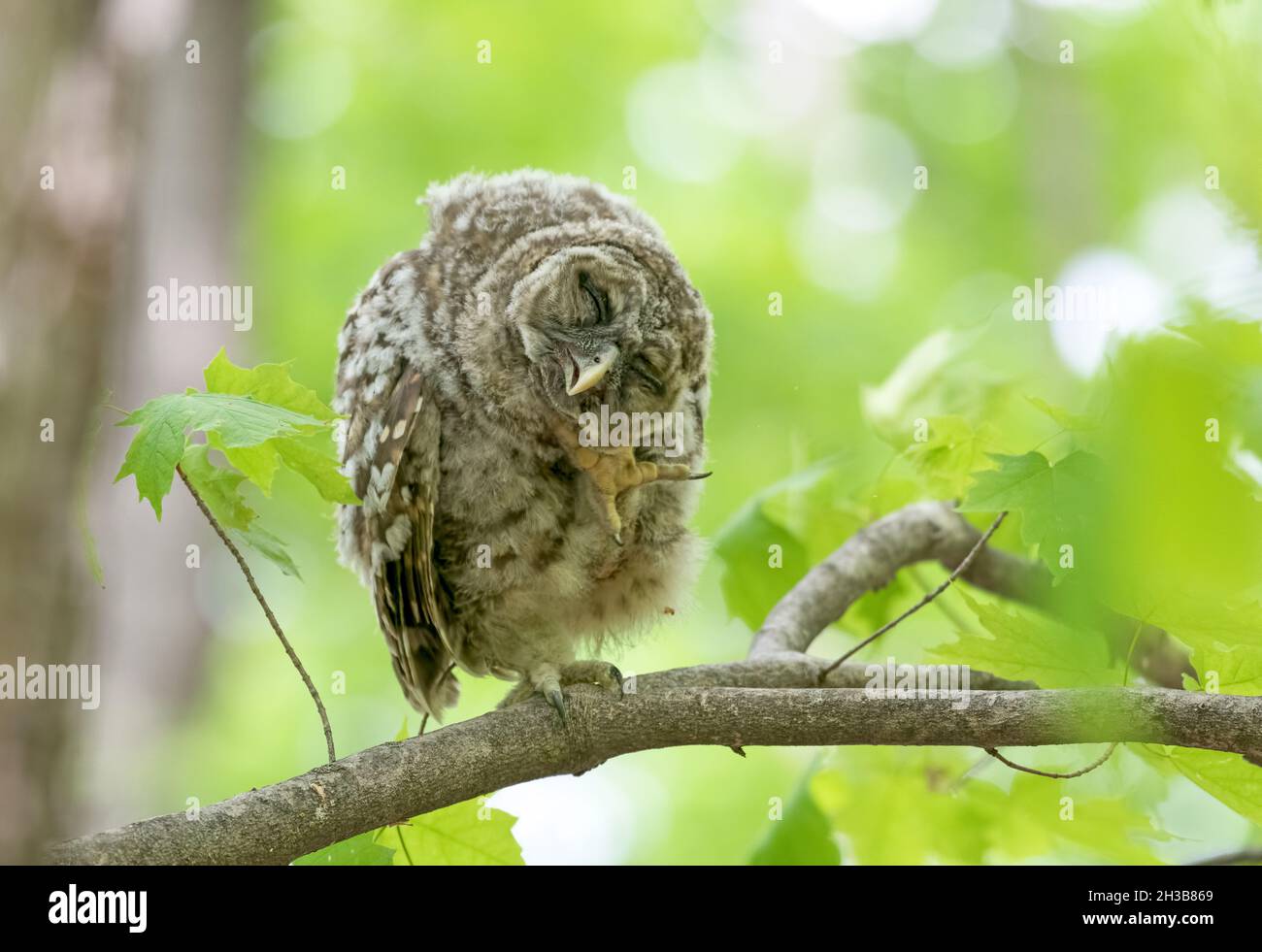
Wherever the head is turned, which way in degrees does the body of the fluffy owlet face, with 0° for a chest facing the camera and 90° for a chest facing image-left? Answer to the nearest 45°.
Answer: approximately 315°

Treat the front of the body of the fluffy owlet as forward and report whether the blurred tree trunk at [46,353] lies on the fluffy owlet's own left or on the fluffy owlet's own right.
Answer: on the fluffy owlet's own right

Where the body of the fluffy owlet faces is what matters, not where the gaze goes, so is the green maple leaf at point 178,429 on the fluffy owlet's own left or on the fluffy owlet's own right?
on the fluffy owlet's own right

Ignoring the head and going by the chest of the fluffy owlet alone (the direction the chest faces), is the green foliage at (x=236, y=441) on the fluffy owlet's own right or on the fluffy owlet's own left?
on the fluffy owlet's own right
